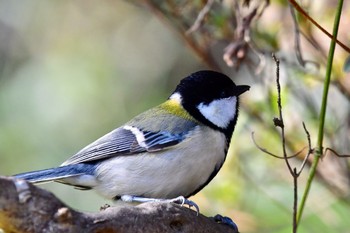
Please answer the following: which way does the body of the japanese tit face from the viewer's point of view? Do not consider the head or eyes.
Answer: to the viewer's right
